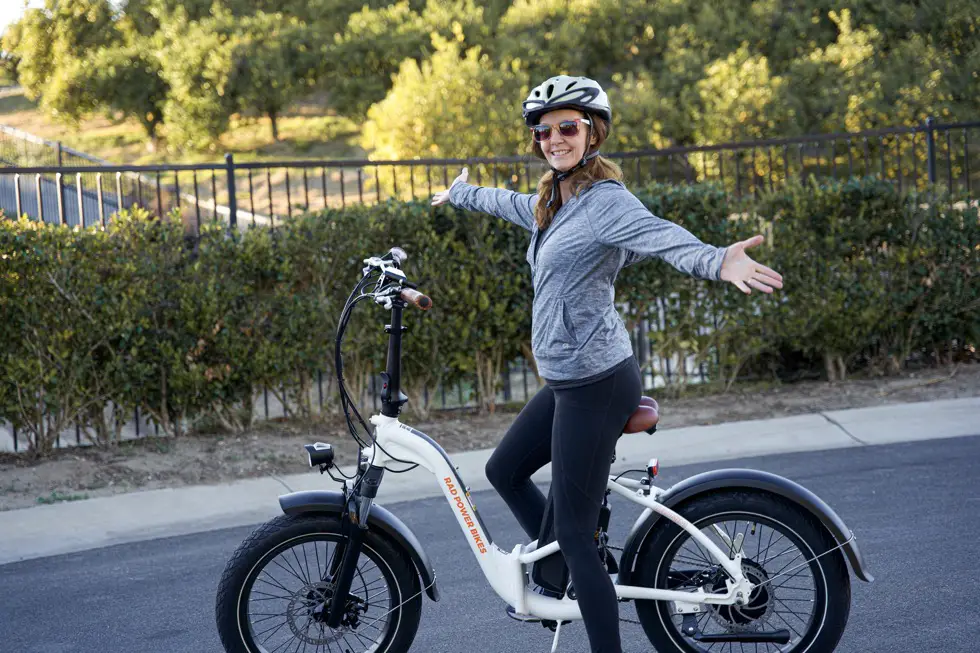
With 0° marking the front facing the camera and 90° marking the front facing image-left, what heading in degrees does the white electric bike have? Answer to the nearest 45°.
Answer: approximately 90°

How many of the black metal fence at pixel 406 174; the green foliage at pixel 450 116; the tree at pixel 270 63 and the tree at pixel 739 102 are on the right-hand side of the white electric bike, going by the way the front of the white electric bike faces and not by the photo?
4

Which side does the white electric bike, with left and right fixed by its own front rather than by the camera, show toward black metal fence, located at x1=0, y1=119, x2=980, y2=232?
right

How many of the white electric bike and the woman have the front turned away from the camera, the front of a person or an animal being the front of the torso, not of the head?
0

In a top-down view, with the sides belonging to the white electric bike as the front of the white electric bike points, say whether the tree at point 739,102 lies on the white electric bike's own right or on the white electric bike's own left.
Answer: on the white electric bike's own right

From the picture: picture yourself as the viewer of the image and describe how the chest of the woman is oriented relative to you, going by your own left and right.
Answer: facing the viewer and to the left of the viewer

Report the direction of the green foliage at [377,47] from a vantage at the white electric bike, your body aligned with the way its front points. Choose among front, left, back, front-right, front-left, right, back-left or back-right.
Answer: right

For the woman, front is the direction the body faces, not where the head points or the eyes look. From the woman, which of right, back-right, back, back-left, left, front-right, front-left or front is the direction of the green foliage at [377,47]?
back-right

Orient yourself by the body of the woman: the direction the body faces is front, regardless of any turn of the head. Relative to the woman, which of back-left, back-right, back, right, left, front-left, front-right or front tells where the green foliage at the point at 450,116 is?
back-right

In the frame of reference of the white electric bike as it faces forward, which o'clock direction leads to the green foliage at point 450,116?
The green foliage is roughly at 3 o'clock from the white electric bike.

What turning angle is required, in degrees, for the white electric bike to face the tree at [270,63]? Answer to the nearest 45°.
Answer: approximately 90° to its right

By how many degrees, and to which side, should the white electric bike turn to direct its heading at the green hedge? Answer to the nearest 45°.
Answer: approximately 90° to its right
